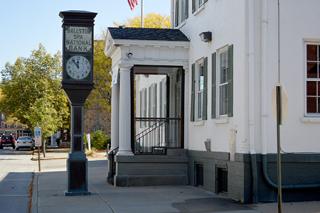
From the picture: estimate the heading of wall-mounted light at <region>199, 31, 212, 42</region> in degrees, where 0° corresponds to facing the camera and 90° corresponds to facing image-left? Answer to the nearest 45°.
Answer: approximately 45°

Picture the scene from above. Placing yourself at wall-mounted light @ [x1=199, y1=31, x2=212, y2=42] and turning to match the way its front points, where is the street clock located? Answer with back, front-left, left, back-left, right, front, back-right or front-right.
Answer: front-right
